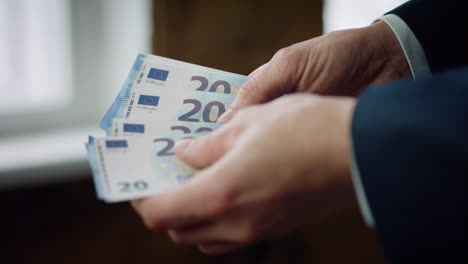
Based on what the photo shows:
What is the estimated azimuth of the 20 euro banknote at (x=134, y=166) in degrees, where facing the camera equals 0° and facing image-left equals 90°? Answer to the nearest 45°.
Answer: approximately 0°
